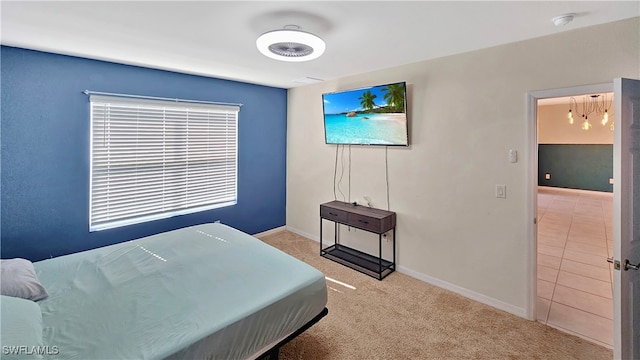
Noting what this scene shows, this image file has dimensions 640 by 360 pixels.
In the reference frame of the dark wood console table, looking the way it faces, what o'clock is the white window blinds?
The white window blinds is roughly at 1 o'clock from the dark wood console table.

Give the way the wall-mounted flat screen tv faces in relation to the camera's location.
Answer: facing the viewer and to the left of the viewer

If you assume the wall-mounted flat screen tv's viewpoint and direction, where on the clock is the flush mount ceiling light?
The flush mount ceiling light is roughly at 11 o'clock from the wall-mounted flat screen tv.

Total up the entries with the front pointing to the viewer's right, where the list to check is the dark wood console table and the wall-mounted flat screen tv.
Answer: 0

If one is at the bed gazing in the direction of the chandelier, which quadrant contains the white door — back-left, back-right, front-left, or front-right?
front-right

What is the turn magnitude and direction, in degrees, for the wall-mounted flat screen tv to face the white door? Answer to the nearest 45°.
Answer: approximately 90° to its left

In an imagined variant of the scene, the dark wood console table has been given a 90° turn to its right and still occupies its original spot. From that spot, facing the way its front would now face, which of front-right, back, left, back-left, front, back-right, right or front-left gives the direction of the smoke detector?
back

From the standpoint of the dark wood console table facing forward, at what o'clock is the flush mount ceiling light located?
The flush mount ceiling light is roughly at 11 o'clock from the dark wood console table.

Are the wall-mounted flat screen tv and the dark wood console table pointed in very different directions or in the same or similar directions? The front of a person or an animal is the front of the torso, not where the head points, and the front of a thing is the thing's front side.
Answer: same or similar directions
